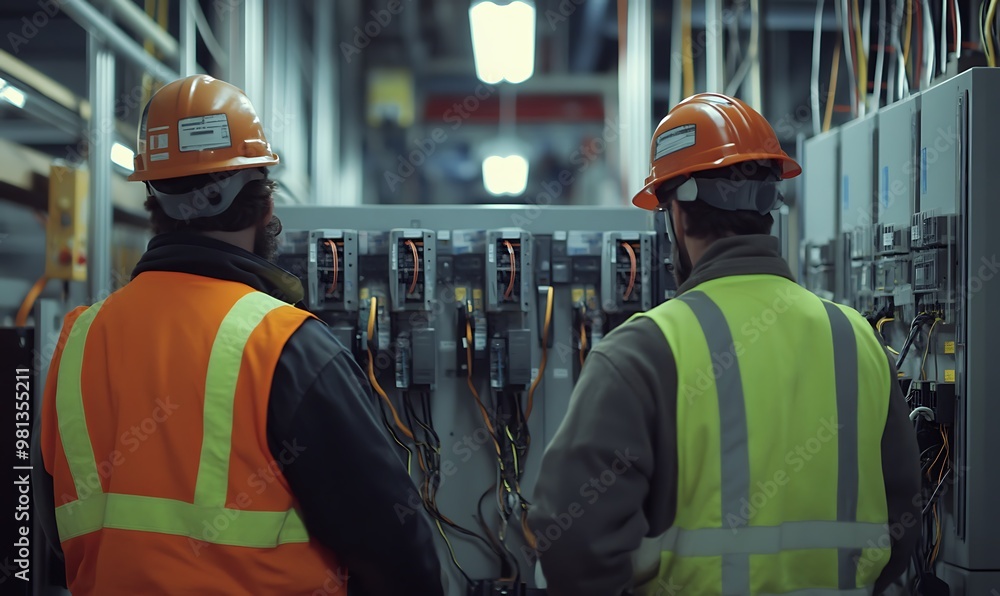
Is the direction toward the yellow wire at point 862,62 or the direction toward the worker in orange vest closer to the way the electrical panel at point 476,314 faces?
the worker in orange vest

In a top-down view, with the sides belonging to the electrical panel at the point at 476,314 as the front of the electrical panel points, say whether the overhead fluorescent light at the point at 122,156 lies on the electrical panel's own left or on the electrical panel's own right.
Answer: on the electrical panel's own right

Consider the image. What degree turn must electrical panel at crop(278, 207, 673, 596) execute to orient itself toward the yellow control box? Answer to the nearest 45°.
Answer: approximately 90° to its right

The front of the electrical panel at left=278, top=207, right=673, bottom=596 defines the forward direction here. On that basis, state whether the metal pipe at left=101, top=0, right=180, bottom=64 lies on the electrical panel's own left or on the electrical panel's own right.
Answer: on the electrical panel's own right

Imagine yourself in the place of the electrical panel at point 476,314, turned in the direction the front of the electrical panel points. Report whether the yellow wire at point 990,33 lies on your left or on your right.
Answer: on your left

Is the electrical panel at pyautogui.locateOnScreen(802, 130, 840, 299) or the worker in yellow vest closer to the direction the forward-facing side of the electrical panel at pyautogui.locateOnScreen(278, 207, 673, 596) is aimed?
the worker in yellow vest

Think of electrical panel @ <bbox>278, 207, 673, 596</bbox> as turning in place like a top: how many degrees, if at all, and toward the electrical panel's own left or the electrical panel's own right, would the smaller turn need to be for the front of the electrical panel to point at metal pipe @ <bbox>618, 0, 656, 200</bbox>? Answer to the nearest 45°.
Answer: approximately 135° to the electrical panel's own left

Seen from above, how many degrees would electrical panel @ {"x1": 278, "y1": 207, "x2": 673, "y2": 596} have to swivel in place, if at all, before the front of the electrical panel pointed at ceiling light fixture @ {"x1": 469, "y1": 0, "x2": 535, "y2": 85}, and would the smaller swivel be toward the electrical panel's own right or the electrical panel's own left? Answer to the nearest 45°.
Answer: approximately 180°

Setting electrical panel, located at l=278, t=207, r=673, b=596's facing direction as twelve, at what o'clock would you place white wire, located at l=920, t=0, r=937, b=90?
The white wire is roughly at 9 o'clock from the electrical panel.

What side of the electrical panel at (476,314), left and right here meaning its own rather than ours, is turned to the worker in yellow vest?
front

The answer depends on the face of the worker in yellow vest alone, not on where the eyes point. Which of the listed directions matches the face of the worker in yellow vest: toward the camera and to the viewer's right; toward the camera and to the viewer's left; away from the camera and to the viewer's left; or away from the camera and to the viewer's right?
away from the camera and to the viewer's left

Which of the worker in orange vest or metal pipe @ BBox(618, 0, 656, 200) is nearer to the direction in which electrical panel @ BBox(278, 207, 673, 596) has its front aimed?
the worker in orange vest

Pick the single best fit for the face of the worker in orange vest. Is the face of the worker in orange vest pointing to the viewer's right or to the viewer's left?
to the viewer's right

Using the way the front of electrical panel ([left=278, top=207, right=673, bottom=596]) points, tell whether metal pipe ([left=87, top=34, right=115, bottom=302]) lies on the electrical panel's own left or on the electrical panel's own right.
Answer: on the electrical panel's own right

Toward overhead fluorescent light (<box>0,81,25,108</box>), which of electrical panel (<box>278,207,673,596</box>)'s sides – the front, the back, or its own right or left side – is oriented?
right

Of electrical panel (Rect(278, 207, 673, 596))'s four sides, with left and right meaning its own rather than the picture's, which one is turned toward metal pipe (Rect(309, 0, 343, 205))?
back

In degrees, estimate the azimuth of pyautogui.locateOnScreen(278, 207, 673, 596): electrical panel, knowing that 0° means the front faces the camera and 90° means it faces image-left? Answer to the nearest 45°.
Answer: approximately 0°
